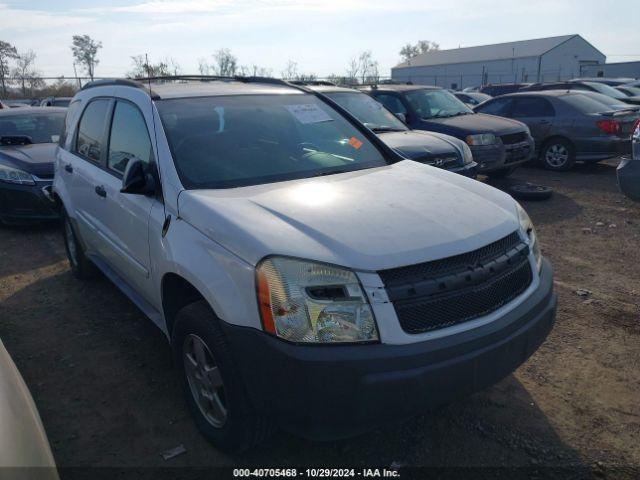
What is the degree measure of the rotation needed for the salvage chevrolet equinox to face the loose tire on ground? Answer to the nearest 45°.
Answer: approximately 90° to its left

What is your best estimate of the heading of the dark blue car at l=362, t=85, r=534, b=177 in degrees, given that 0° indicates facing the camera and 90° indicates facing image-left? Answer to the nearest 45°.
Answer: approximately 315°

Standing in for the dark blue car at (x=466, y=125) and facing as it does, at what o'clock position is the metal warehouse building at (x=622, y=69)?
The metal warehouse building is roughly at 8 o'clock from the dark blue car.

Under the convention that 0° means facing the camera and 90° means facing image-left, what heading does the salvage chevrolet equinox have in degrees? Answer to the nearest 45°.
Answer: approximately 315°

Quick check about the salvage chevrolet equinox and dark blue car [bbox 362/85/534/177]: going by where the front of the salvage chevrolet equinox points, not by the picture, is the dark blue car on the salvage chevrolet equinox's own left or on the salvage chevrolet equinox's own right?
on the salvage chevrolet equinox's own left

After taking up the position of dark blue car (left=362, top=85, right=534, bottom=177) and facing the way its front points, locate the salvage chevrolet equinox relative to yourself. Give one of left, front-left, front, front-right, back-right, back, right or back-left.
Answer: front-right

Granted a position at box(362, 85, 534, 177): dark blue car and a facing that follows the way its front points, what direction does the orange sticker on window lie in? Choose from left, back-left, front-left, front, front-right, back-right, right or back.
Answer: front-right

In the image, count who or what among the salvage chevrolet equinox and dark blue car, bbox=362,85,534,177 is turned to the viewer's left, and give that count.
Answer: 0

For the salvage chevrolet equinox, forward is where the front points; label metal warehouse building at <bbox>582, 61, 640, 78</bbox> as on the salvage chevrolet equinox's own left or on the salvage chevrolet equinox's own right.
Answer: on the salvage chevrolet equinox's own left

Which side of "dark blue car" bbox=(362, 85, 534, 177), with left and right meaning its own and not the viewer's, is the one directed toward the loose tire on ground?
front

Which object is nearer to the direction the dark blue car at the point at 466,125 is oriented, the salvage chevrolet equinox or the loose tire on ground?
the loose tire on ground
